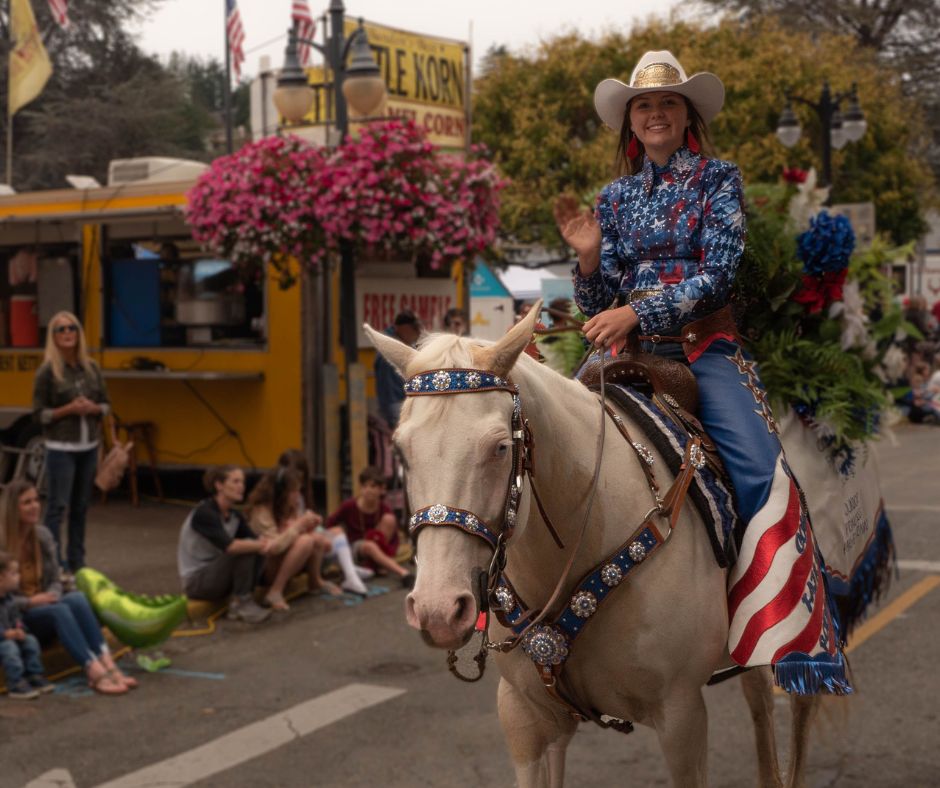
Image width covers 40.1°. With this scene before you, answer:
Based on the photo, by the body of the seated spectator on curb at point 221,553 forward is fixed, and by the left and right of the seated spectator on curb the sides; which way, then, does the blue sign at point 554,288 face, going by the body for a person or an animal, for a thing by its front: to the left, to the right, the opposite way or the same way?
to the right

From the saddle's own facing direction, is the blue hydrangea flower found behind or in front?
behind

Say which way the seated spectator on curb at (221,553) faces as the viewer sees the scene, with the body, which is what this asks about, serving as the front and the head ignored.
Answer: to the viewer's right

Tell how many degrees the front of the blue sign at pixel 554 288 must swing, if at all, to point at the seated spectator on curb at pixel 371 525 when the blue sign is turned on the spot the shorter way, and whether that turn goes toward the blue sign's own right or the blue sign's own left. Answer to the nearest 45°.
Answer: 0° — it already faces them

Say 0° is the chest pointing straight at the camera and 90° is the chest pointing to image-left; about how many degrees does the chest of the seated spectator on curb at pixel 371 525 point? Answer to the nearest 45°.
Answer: approximately 315°

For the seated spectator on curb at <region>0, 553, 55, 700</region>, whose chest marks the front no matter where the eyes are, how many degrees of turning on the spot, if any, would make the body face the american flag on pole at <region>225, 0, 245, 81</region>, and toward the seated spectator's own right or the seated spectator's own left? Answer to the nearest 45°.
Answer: approximately 135° to the seated spectator's own left

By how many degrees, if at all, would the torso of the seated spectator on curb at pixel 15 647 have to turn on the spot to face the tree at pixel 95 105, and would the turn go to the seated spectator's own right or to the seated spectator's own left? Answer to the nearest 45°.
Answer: approximately 135° to the seated spectator's own left

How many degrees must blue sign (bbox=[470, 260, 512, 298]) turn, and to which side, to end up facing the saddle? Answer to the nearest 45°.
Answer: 0° — it already faces it

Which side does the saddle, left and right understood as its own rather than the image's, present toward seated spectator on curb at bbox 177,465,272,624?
right

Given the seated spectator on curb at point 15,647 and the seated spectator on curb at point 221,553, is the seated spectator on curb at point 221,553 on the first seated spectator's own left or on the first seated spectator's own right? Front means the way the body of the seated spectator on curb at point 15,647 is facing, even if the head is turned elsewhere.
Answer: on the first seated spectator's own left

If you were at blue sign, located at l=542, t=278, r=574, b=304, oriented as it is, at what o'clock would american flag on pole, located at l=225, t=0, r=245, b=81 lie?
The american flag on pole is roughly at 4 o'clock from the blue sign.
